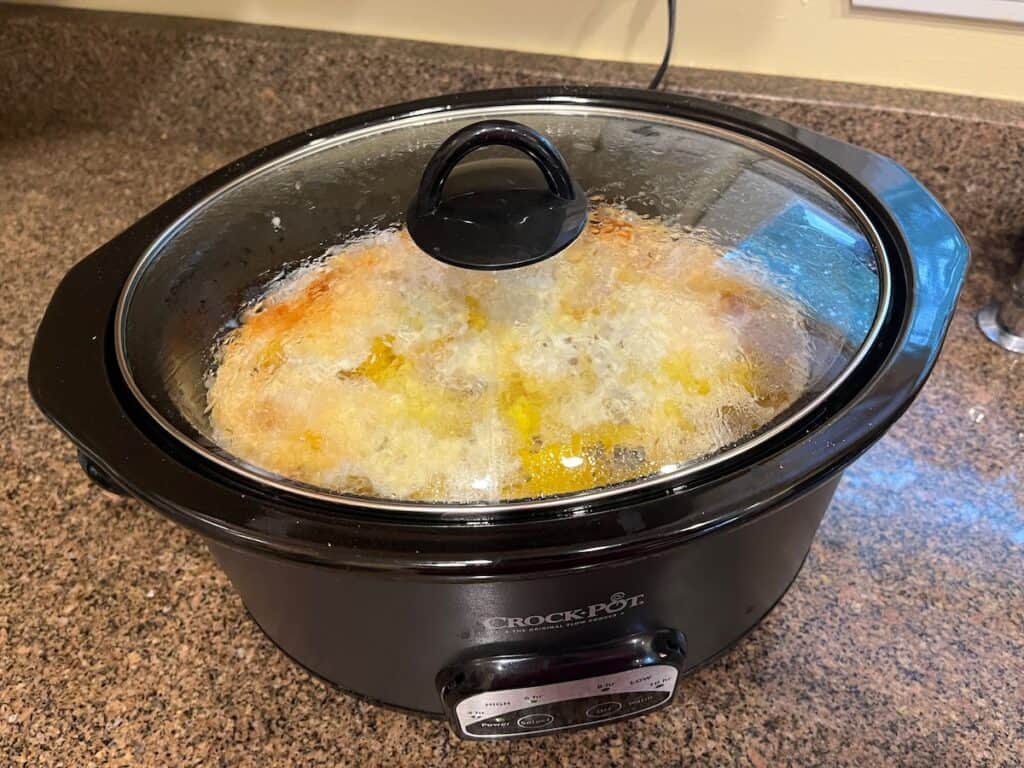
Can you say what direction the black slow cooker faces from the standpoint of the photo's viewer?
facing the viewer
